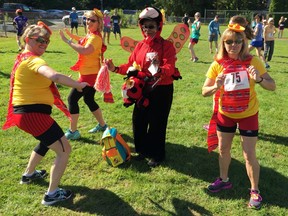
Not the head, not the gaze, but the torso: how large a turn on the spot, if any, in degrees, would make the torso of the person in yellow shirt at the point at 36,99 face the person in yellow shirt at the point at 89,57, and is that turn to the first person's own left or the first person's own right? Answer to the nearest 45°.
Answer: approximately 45° to the first person's own left

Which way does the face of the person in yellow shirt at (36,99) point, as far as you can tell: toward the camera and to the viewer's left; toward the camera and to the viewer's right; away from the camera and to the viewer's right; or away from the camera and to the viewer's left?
toward the camera and to the viewer's right

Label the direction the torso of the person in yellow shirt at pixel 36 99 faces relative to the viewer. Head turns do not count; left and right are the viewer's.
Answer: facing to the right of the viewer

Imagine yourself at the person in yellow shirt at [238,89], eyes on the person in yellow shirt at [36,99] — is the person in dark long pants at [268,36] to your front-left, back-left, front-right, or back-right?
back-right

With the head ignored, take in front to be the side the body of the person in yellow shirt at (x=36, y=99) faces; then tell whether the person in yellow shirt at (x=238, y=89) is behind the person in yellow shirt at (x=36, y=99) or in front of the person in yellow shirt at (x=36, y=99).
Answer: in front

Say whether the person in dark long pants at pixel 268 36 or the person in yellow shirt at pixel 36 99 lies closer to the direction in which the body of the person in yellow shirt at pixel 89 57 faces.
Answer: the person in yellow shirt at pixel 36 99

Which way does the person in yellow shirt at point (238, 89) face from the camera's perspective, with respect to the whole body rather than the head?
toward the camera

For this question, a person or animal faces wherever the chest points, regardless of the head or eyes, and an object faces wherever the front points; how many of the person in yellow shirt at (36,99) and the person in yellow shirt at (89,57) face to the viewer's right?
1

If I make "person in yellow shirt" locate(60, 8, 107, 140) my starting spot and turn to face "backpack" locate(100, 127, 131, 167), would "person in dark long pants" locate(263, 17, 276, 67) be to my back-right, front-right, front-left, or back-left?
back-left

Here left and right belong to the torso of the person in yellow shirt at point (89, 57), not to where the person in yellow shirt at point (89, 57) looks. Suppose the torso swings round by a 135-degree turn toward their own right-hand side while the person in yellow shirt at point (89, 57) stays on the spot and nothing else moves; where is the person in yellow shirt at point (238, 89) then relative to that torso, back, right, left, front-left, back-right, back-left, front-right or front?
right

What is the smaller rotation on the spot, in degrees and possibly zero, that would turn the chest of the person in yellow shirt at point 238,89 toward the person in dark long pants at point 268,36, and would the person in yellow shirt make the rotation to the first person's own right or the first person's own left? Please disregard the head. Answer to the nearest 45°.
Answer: approximately 180°
